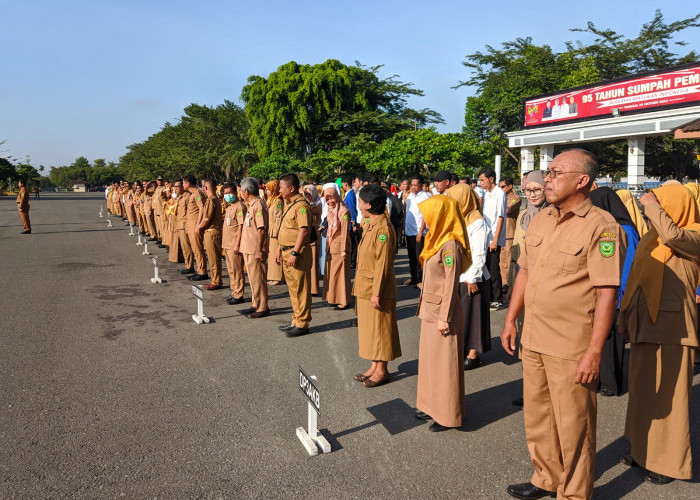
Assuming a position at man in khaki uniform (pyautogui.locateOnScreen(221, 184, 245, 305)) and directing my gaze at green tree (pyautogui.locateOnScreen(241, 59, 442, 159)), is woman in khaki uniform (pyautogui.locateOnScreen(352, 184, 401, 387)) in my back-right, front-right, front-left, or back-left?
back-right

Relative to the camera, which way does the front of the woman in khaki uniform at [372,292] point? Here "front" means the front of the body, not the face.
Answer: to the viewer's left

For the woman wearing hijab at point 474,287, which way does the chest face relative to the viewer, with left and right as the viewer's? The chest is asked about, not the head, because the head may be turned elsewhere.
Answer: facing to the left of the viewer

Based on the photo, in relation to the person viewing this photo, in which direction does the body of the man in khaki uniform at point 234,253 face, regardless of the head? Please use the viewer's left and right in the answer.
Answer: facing the viewer and to the left of the viewer

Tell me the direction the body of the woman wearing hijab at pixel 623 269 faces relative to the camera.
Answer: to the viewer's left

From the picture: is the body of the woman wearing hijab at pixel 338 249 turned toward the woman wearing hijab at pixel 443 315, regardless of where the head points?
no

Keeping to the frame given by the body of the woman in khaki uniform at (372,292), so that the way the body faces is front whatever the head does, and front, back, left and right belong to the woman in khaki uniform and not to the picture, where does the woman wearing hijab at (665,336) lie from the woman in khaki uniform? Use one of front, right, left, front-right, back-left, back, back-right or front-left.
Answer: back-left

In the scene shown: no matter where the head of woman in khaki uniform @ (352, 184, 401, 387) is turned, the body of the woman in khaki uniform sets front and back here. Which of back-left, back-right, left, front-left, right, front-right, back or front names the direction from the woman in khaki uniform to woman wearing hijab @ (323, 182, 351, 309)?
right

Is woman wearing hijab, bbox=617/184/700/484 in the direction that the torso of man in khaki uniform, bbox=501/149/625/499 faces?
no

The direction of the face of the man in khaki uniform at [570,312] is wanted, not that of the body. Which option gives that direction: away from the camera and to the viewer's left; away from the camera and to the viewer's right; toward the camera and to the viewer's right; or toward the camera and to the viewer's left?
toward the camera and to the viewer's left

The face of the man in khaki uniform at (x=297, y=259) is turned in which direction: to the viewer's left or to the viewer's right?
to the viewer's left

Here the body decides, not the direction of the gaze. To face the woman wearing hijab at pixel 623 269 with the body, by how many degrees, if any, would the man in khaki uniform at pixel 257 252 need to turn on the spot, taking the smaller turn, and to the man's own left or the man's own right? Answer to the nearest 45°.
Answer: approximately 135° to the man's own left

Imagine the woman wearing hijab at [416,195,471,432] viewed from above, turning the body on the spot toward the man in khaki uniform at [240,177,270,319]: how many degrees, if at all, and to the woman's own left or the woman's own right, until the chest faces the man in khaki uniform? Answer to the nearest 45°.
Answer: approximately 45° to the woman's own right

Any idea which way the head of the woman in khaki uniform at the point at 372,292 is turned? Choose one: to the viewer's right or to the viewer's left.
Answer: to the viewer's left

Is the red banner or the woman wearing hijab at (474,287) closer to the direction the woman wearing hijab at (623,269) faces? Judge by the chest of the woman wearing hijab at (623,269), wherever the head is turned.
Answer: the woman wearing hijab

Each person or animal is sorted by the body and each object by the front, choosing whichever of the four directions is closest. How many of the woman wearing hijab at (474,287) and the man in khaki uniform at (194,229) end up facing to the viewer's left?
2
